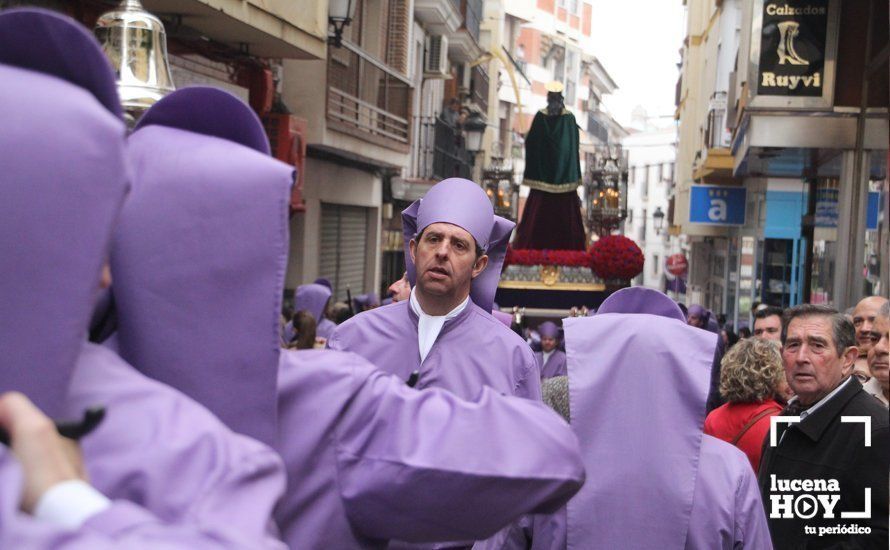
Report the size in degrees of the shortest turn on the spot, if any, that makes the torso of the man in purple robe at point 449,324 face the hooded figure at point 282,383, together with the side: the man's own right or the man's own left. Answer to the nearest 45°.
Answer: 0° — they already face them

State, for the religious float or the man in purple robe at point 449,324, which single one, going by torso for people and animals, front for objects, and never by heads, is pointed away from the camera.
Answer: the religious float

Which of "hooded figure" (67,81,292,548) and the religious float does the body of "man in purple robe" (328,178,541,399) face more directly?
the hooded figure

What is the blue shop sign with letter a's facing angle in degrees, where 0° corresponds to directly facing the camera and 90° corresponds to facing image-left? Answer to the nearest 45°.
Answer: approximately 0°

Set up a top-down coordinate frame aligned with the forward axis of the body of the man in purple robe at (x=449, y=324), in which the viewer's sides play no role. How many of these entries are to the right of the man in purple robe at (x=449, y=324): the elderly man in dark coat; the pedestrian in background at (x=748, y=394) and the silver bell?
1

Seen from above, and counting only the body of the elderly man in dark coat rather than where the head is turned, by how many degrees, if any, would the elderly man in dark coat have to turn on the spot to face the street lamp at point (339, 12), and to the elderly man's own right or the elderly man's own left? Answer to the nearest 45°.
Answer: approximately 90° to the elderly man's own right

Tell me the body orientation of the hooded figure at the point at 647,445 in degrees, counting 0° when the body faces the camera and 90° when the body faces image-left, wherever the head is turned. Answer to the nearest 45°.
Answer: approximately 180°

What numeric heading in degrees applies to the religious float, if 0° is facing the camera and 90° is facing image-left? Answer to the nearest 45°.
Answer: approximately 180°

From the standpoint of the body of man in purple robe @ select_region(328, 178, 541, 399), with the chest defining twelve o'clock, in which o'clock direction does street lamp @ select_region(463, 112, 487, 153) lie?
The street lamp is roughly at 6 o'clock from the man in purple robe.

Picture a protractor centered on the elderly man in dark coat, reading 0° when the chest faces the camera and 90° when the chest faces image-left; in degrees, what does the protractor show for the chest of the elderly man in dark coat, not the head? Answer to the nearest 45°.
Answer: approximately 45°
